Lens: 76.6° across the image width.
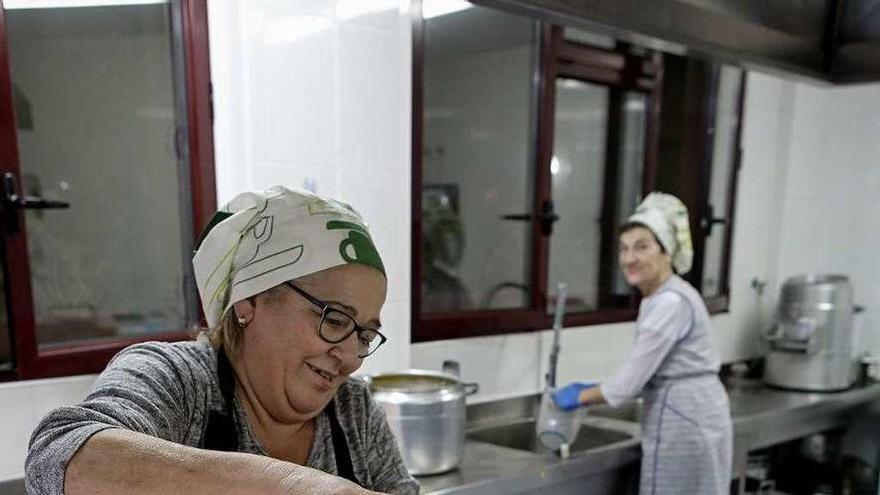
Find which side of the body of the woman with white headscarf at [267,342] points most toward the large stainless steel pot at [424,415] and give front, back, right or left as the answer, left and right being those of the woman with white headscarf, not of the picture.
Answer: left

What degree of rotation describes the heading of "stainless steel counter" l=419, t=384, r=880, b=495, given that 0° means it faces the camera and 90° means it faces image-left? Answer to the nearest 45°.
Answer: approximately 315°

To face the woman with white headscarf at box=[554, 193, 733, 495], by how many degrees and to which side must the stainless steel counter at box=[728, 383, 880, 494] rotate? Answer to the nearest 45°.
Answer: approximately 45° to its right

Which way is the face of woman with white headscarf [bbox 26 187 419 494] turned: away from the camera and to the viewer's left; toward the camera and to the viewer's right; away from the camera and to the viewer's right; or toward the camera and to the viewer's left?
toward the camera and to the viewer's right

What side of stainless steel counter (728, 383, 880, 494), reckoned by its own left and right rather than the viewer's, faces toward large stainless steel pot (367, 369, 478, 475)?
right

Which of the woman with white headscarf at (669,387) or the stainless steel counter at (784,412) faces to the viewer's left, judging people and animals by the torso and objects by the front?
the woman with white headscarf

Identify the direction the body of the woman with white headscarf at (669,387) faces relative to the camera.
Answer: to the viewer's left

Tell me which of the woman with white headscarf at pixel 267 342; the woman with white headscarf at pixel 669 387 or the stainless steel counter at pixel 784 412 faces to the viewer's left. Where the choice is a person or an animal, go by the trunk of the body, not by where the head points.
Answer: the woman with white headscarf at pixel 669 387

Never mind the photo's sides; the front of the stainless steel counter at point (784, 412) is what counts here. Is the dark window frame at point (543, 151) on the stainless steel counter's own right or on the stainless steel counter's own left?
on the stainless steel counter's own right

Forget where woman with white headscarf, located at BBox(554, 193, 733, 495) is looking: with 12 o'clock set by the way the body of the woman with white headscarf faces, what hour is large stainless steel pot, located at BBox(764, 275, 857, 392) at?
The large stainless steel pot is roughly at 4 o'clock from the woman with white headscarf.
